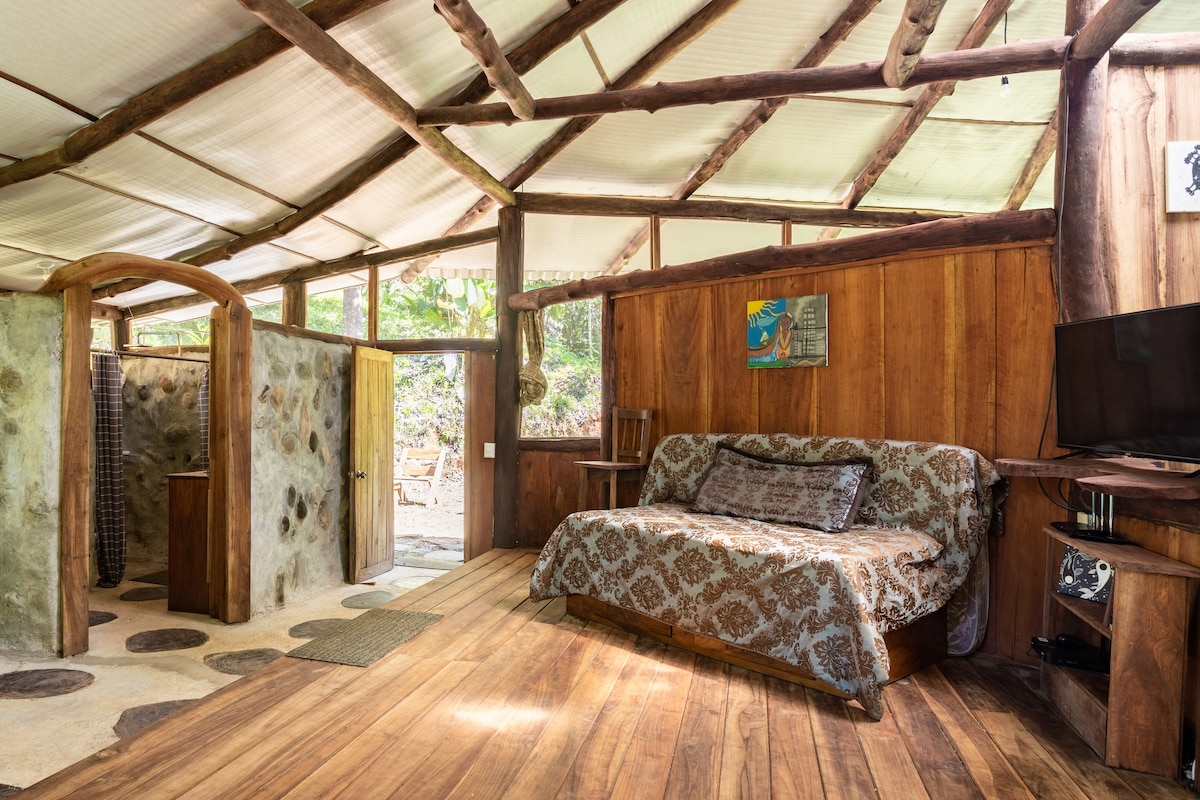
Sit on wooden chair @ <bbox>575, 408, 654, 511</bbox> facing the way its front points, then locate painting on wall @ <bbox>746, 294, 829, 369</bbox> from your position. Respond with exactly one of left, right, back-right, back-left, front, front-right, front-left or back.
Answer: left

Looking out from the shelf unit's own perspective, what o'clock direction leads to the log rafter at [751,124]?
The log rafter is roughly at 3 o'clock from the shelf unit.

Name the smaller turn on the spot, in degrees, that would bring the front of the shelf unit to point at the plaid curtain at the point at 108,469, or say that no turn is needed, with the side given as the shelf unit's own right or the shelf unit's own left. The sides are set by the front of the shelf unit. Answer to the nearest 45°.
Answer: approximately 45° to the shelf unit's own right

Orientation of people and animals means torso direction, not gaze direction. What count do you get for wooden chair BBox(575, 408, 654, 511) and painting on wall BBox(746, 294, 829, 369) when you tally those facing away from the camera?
0

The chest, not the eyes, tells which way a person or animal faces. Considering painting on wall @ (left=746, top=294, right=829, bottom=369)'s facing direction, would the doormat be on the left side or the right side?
on its right

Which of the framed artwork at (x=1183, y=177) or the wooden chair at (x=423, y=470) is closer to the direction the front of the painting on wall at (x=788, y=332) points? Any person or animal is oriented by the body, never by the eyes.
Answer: the framed artwork

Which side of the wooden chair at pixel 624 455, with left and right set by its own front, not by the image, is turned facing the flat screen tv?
left

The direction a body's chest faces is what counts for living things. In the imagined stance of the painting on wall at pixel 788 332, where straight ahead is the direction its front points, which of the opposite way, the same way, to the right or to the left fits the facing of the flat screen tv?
to the right

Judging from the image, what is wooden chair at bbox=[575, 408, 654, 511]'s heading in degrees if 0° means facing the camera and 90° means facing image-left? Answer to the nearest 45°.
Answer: approximately 45°

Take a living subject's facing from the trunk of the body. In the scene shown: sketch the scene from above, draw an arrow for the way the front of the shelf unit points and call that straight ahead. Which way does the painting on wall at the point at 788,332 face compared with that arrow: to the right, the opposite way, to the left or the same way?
to the left

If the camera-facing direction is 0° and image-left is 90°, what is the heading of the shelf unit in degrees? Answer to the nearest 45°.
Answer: approximately 45°

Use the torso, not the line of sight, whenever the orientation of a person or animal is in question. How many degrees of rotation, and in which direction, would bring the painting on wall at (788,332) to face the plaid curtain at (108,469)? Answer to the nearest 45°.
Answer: approximately 90° to its right
